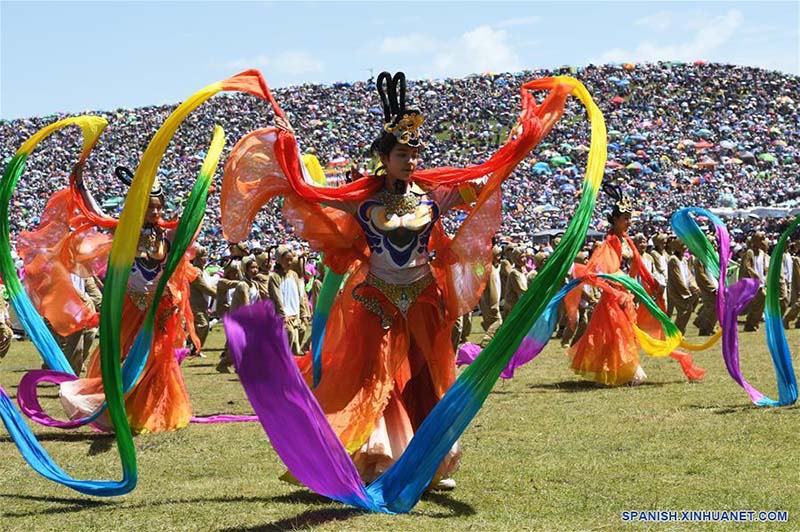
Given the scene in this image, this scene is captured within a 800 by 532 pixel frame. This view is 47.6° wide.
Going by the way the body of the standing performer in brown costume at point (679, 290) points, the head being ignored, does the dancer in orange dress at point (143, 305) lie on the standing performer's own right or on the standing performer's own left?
on the standing performer's own right

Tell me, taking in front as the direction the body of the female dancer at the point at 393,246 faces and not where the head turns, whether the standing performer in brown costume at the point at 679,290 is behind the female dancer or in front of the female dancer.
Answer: behind

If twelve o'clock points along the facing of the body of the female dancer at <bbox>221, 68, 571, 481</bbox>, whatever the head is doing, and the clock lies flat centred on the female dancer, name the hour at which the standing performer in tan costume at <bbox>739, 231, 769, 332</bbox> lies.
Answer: The standing performer in tan costume is roughly at 7 o'clock from the female dancer.

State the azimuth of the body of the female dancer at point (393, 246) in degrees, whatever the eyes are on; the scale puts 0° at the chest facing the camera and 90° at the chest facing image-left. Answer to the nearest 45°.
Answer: approximately 0°

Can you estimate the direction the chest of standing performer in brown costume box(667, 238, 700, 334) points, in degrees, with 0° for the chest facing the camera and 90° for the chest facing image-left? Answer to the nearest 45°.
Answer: approximately 315°

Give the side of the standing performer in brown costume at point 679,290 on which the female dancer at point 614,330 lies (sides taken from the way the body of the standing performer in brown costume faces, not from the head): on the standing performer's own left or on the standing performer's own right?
on the standing performer's own right
